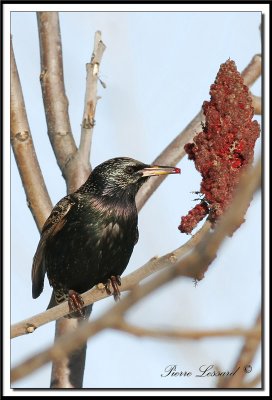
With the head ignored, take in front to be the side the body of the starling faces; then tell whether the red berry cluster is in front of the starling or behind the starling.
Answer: in front

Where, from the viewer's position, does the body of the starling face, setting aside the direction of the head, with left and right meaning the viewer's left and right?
facing the viewer and to the right of the viewer
